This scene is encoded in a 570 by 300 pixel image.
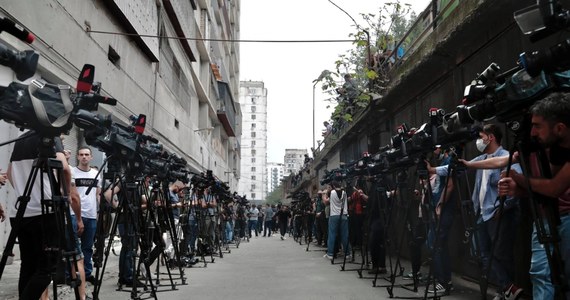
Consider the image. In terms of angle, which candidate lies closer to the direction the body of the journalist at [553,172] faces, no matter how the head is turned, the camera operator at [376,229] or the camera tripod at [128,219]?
the camera tripod

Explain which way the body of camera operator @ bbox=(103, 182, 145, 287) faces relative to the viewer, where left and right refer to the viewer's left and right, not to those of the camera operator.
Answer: facing to the right of the viewer

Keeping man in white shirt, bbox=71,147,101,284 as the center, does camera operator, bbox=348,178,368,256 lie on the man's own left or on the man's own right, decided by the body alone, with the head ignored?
on the man's own left

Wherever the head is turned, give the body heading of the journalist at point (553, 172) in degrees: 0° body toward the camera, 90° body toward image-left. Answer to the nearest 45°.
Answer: approximately 90°

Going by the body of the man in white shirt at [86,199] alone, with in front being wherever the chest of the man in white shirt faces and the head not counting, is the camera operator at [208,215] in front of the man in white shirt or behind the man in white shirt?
behind

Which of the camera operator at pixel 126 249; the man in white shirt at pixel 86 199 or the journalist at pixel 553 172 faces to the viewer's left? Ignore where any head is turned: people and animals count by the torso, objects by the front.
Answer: the journalist

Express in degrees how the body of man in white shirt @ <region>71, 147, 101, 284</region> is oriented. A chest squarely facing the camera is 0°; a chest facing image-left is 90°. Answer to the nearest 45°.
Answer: approximately 0°
